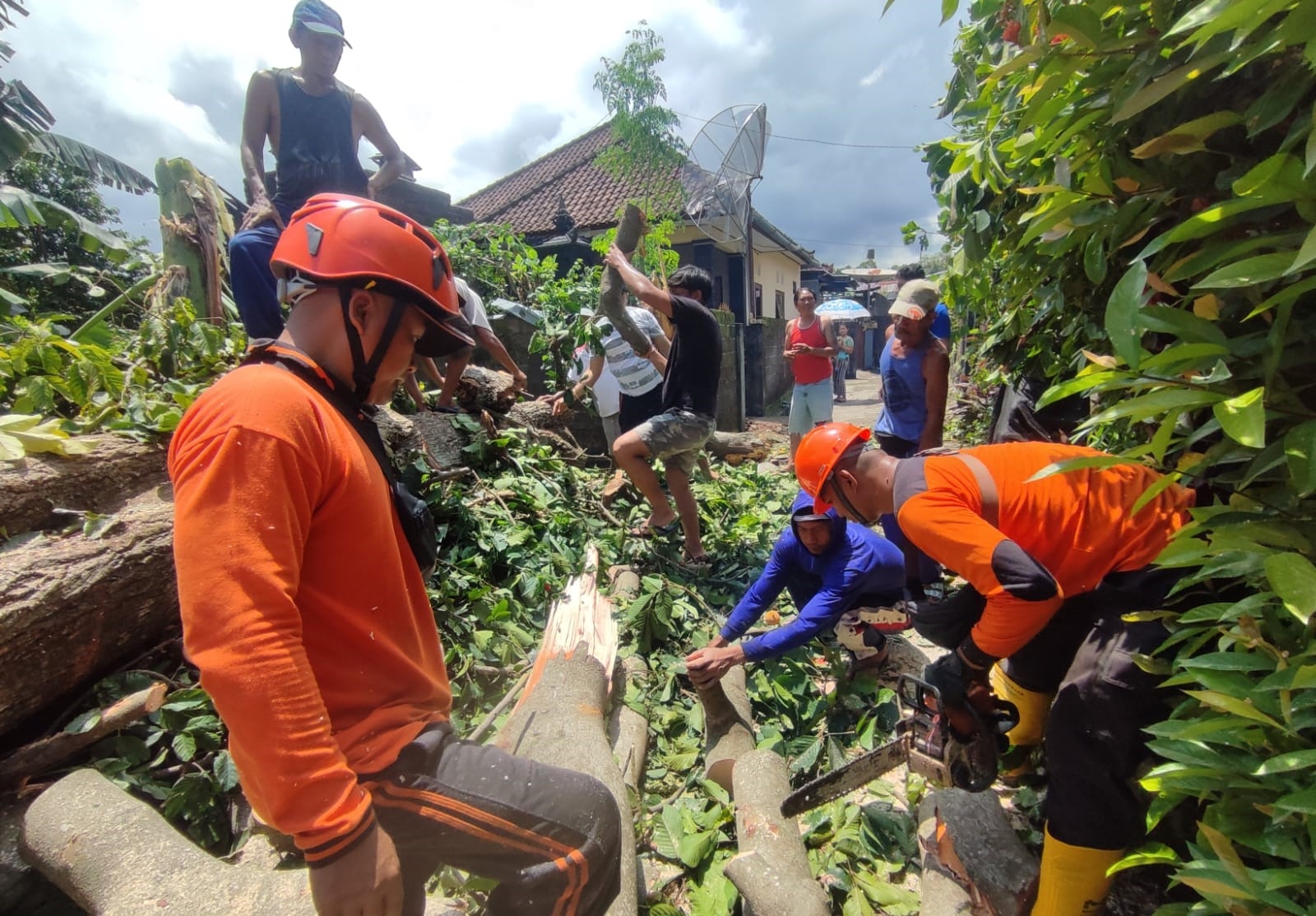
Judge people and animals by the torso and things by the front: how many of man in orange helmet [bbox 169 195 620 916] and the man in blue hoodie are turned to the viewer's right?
1

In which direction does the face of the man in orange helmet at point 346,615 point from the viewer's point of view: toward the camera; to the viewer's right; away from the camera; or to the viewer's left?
to the viewer's right

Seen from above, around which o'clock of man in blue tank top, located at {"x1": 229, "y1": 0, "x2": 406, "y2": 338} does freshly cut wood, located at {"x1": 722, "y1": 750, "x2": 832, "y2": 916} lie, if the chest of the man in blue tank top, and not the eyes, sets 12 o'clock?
The freshly cut wood is roughly at 11 o'clock from the man in blue tank top.

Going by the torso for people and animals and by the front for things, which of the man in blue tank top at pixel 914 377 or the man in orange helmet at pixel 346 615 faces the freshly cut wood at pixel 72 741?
the man in blue tank top

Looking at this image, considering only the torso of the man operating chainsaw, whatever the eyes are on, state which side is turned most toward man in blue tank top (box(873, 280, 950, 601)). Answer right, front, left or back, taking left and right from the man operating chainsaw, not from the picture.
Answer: right

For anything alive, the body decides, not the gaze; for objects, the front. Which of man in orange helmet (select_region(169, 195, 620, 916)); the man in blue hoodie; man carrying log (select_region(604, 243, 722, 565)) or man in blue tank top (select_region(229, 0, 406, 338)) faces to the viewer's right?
the man in orange helmet

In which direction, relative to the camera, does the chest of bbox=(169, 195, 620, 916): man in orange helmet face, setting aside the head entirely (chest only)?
to the viewer's right

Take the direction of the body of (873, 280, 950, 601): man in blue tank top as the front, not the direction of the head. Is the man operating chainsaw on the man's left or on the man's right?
on the man's left

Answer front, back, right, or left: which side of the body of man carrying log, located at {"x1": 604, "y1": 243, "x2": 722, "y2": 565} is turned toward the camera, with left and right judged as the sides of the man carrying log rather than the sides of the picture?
left

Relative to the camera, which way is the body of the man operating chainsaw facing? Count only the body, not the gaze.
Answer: to the viewer's left

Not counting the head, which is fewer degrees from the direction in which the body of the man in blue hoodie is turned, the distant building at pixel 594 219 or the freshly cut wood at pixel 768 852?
the freshly cut wood
